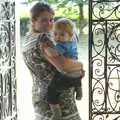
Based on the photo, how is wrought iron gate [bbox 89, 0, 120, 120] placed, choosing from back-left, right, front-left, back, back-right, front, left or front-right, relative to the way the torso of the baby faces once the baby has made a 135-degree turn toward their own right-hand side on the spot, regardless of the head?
right

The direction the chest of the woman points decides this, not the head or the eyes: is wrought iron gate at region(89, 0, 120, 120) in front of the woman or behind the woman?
in front

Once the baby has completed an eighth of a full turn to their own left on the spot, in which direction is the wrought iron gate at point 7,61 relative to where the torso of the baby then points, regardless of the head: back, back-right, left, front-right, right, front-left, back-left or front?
right

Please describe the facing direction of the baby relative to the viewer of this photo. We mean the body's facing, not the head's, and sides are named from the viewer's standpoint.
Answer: facing the viewer and to the left of the viewer
